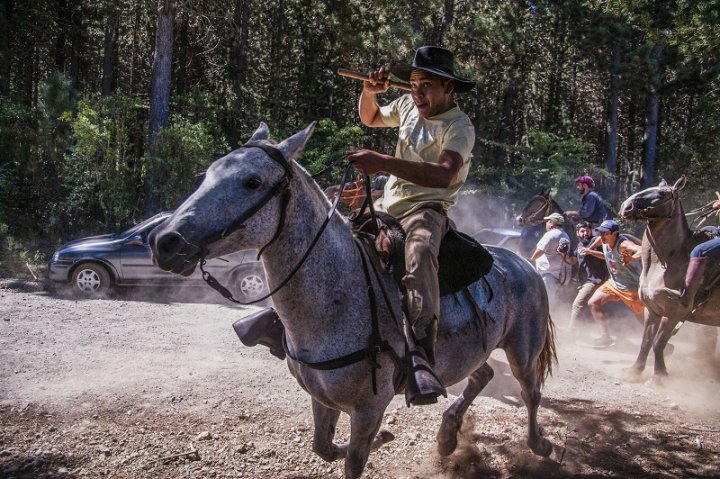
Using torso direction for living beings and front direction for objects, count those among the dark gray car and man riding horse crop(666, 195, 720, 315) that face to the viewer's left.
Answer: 2

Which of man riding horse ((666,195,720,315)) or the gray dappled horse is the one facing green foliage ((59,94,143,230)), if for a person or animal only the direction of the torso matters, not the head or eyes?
the man riding horse

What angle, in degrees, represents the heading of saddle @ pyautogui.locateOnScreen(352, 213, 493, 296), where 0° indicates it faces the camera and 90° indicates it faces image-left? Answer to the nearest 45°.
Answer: approximately 45°

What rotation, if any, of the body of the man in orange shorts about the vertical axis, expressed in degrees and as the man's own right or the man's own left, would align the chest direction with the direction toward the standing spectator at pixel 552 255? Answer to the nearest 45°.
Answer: approximately 90° to the man's own right

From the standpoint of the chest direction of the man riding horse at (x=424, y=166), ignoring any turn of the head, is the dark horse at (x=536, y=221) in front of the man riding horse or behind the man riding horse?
behind

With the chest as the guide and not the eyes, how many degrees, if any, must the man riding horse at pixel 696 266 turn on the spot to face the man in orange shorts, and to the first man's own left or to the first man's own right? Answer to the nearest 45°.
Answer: approximately 45° to the first man's own right

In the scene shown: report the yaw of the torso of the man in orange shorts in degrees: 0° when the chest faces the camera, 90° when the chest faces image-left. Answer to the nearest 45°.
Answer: approximately 45°

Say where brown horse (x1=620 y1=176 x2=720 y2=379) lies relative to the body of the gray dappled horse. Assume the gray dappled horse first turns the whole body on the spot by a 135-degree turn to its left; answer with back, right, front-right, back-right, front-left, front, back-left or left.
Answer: front-left

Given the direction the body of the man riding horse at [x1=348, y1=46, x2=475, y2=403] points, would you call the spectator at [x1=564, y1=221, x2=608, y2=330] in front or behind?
behind

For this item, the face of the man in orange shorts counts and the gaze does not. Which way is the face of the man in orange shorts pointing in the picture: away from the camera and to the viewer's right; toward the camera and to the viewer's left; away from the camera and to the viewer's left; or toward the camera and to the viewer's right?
toward the camera and to the viewer's left

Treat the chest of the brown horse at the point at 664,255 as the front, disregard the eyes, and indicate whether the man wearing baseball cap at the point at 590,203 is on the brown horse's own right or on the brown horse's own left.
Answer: on the brown horse's own right

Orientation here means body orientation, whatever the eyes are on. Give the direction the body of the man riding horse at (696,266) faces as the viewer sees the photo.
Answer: to the viewer's left

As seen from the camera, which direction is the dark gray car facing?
to the viewer's left
